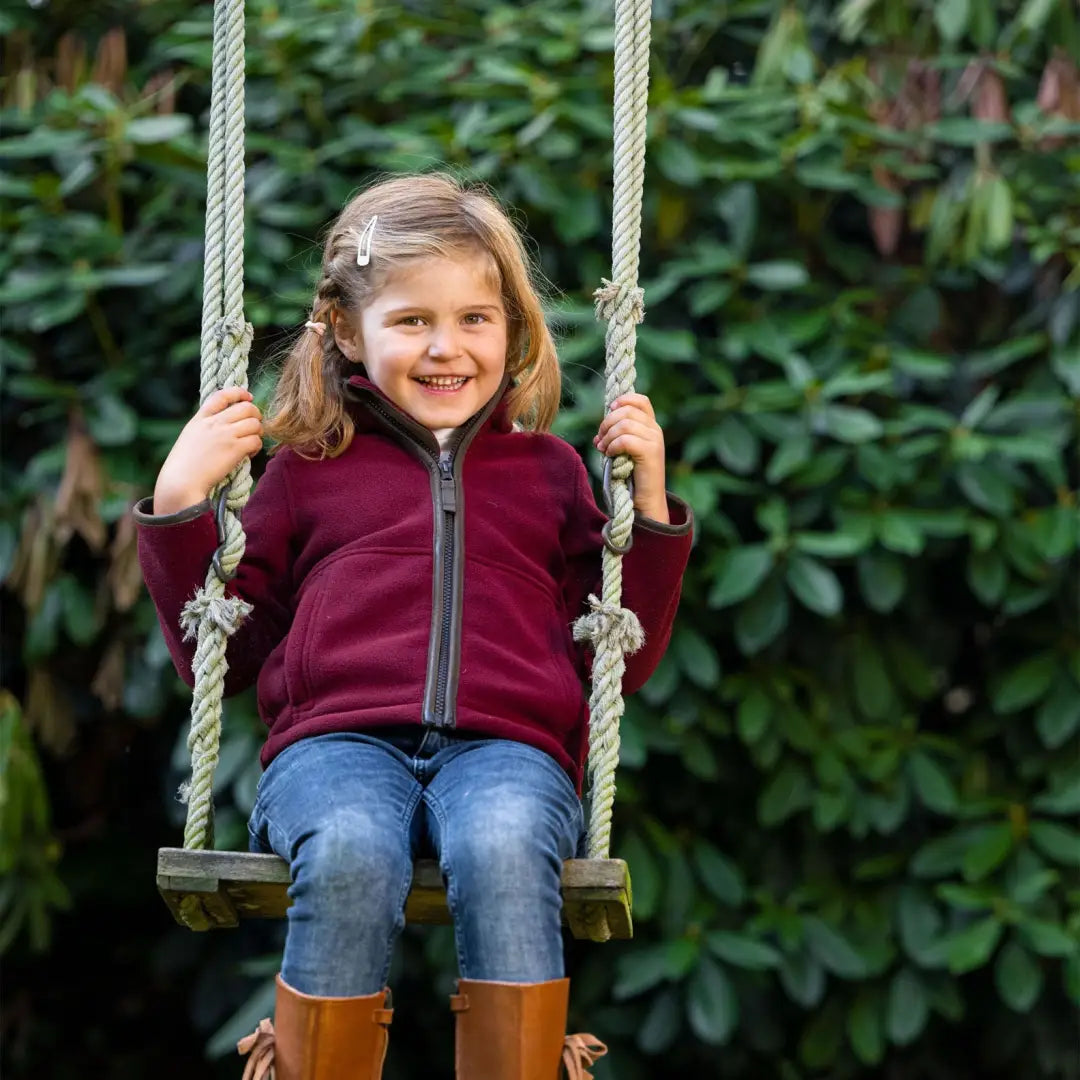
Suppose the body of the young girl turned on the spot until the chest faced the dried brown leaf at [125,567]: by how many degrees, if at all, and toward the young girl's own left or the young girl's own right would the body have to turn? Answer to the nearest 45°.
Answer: approximately 135° to the young girl's own right

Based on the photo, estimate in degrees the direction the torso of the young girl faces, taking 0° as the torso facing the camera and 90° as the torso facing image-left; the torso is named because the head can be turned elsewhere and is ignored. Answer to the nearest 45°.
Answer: approximately 0°

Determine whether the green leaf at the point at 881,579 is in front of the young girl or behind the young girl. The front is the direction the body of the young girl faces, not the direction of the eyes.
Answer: behind
